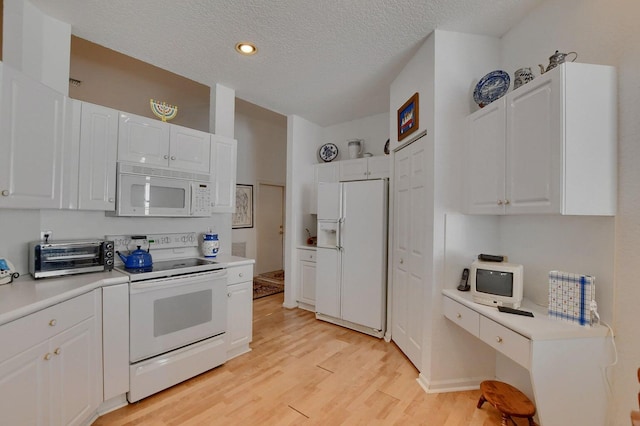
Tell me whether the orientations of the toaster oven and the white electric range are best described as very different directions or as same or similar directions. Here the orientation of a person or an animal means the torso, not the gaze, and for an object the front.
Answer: same or similar directions

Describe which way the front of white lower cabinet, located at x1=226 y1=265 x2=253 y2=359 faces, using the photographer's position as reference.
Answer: facing the viewer and to the right of the viewer

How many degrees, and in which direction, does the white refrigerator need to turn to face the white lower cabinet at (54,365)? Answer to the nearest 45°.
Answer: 0° — it already faces it

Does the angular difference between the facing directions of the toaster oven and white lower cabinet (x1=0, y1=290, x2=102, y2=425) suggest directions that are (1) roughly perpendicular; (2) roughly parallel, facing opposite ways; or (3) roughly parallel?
roughly parallel

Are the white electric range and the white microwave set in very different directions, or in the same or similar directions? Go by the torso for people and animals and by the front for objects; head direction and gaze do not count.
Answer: same or similar directions

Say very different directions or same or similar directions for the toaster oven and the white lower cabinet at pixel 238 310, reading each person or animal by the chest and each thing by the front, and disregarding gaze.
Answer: same or similar directions

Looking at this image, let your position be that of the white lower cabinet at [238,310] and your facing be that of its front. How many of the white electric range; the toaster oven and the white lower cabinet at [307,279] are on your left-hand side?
1

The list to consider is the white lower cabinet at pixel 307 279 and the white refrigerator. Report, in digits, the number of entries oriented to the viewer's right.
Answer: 0

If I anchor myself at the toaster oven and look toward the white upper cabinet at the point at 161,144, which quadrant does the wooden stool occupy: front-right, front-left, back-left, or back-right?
front-right

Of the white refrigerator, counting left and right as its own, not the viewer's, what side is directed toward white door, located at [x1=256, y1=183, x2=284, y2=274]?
right

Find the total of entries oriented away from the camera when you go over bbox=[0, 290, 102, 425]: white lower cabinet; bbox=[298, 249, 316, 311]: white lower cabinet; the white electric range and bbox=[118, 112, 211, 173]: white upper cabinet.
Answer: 0
